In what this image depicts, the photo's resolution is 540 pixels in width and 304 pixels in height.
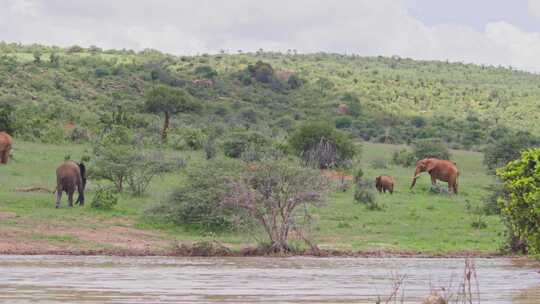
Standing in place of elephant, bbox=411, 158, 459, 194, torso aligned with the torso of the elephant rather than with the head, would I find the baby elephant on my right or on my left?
on my left

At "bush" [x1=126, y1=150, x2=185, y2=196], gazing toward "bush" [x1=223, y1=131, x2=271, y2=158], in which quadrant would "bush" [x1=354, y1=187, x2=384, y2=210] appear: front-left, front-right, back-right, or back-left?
front-right

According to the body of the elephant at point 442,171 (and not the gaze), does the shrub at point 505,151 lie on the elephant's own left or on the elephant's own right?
on the elephant's own right

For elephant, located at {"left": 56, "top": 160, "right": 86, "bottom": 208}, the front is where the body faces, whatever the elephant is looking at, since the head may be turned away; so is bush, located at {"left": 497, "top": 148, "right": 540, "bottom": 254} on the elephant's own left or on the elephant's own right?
on the elephant's own right

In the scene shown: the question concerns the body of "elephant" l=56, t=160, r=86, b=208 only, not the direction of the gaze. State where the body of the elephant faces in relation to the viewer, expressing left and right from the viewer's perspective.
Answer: facing away from the viewer and to the right of the viewer

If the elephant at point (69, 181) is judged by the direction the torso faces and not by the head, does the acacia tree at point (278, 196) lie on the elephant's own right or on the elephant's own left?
on the elephant's own right

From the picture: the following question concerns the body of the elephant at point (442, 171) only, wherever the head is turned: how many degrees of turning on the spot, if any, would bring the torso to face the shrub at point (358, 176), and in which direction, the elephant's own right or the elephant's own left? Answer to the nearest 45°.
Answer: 0° — it already faces it

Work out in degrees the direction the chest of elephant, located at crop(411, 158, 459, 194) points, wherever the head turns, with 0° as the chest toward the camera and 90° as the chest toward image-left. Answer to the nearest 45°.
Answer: approximately 90°

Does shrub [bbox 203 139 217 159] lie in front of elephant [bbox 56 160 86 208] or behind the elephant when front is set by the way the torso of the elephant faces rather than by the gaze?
in front

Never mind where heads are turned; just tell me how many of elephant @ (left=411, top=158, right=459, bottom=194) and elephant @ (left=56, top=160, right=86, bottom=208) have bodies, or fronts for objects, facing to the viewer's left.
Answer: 1
